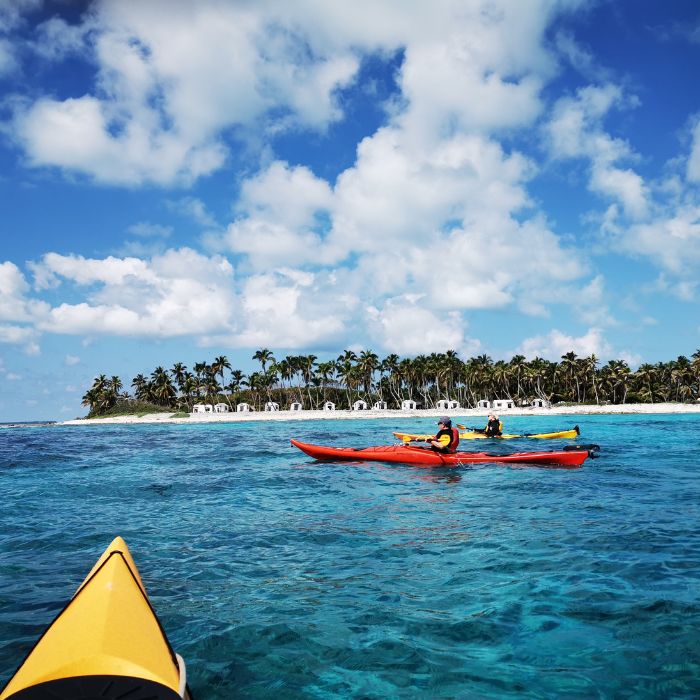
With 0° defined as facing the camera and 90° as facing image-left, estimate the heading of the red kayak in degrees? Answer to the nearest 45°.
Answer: approximately 90°

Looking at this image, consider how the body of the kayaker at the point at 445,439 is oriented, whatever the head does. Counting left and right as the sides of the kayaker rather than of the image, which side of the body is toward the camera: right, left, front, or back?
left
